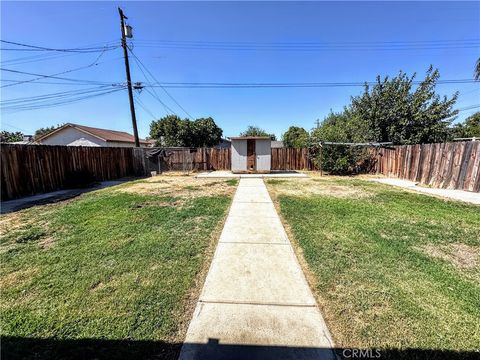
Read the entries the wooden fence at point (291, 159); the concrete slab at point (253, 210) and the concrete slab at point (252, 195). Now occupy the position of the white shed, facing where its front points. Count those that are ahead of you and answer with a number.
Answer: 2

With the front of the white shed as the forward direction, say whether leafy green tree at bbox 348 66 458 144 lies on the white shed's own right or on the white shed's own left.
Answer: on the white shed's own left

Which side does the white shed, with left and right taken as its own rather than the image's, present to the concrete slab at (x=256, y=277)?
front

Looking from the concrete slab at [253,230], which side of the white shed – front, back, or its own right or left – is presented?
front

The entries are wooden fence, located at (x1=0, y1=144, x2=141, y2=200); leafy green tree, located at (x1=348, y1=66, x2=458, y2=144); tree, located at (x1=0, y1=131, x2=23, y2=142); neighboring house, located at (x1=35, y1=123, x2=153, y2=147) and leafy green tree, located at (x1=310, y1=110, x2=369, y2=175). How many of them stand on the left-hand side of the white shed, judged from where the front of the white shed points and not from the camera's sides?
2

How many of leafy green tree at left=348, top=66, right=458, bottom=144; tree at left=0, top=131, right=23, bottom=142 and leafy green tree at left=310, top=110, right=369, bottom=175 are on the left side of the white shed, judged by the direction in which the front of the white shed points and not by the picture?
2

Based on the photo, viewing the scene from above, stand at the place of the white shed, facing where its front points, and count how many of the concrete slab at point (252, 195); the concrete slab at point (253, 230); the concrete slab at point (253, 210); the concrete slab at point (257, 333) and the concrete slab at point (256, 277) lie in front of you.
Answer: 5

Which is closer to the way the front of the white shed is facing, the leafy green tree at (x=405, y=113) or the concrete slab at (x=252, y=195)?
the concrete slab

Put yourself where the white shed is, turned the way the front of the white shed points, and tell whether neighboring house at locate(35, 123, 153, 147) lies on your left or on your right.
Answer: on your right

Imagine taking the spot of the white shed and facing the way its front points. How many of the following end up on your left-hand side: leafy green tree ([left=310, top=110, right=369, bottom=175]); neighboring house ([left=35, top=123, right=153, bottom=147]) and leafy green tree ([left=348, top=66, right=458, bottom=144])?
2

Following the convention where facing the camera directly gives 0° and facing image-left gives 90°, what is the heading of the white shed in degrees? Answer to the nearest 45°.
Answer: approximately 0°

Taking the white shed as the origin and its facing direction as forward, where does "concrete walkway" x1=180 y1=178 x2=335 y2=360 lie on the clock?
The concrete walkway is roughly at 12 o'clock from the white shed.

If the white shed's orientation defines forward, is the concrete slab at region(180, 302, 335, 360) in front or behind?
in front

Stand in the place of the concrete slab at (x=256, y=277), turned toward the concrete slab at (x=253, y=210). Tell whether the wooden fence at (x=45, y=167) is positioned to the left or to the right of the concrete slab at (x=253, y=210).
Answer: left

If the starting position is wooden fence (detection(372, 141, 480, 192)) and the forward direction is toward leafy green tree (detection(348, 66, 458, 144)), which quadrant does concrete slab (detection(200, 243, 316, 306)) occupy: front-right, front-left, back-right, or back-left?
back-left

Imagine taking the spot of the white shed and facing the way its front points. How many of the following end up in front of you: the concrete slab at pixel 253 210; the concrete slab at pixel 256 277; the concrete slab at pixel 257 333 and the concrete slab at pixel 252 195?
4

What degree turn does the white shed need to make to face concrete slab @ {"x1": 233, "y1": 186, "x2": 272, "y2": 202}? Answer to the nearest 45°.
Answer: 0° — it already faces it

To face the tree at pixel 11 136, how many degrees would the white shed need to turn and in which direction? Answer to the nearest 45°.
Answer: approximately 135° to its right

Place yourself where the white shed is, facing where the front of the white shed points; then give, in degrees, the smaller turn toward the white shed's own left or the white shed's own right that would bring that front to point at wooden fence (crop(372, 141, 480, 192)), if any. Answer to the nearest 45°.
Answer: approximately 45° to the white shed's own left
